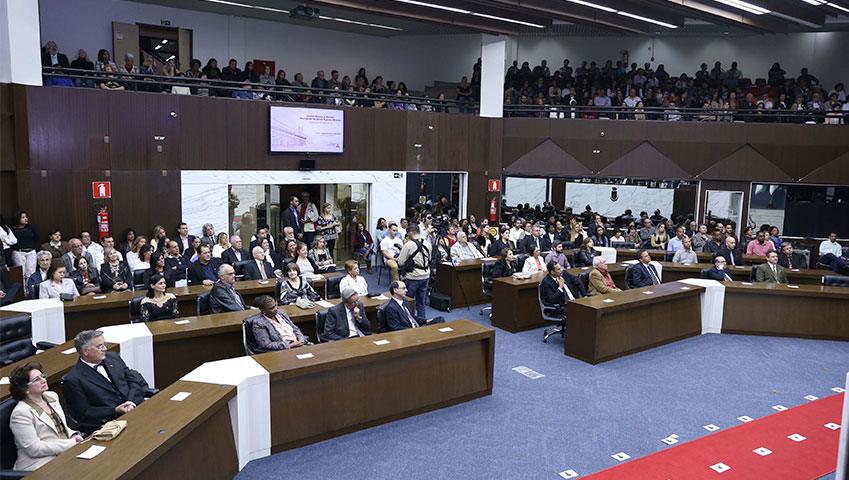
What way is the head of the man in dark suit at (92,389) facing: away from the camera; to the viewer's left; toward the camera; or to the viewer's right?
to the viewer's right

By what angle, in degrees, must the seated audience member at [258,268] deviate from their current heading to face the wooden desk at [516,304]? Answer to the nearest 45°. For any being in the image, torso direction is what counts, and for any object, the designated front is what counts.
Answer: approximately 45° to their left

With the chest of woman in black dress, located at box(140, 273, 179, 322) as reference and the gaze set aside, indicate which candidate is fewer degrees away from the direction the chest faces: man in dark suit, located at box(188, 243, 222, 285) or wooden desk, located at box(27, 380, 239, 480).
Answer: the wooden desk

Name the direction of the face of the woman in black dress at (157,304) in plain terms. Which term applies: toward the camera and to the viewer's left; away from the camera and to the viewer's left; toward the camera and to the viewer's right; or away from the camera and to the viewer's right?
toward the camera and to the viewer's right

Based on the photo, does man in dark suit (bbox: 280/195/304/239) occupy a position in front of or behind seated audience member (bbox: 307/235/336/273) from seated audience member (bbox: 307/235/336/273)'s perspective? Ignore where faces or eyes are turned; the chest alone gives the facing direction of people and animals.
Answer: behind

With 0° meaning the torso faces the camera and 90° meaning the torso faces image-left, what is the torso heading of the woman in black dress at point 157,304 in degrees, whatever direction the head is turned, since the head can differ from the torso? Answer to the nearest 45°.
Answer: approximately 315°

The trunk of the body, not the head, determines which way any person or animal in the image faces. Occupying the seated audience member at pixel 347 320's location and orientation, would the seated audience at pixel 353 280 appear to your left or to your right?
on your left

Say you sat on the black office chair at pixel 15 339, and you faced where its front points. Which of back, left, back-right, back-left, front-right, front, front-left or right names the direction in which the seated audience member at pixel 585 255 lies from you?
front-left

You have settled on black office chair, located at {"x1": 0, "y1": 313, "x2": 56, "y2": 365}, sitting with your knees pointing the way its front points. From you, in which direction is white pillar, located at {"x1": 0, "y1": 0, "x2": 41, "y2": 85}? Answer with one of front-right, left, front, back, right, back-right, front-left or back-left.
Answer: back-left

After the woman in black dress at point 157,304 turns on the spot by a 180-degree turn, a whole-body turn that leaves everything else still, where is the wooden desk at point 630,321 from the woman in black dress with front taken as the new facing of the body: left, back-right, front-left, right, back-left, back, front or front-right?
back-right

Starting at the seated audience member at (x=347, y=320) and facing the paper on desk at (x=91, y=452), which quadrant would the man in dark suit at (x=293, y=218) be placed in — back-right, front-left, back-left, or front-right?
back-right
